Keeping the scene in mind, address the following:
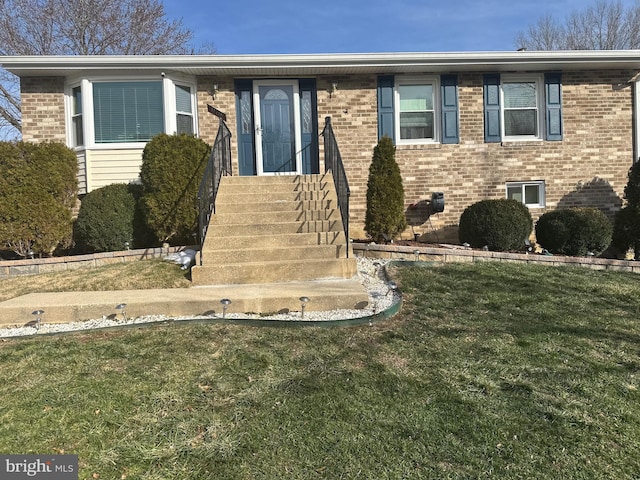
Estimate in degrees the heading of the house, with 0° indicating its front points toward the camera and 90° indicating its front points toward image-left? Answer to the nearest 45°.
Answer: approximately 0°

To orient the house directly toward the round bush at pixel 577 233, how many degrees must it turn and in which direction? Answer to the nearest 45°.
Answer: approximately 45° to its left
